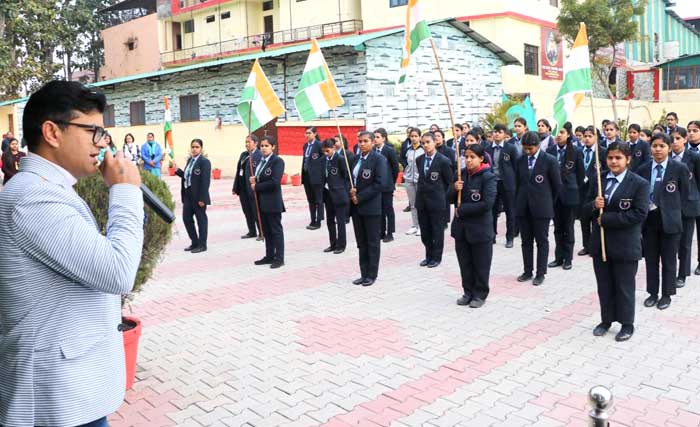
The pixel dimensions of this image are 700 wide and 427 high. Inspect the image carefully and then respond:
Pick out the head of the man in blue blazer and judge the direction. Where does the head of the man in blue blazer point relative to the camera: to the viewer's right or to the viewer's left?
to the viewer's right

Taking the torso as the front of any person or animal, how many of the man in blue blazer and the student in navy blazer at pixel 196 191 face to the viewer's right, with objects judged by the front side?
1

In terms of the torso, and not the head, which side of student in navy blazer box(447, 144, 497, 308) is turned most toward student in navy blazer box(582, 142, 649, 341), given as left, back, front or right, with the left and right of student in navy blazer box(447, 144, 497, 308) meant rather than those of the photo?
left

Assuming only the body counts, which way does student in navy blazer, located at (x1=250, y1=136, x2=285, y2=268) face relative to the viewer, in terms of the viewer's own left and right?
facing the viewer and to the left of the viewer

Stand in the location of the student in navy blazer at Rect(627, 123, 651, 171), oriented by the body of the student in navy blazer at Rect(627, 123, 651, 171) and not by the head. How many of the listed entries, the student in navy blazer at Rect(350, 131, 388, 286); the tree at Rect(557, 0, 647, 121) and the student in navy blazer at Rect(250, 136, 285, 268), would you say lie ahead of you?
2

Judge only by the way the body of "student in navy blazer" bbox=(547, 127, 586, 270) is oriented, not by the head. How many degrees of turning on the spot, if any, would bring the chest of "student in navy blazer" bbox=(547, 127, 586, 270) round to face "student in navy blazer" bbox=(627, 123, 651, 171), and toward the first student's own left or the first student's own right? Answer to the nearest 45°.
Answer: approximately 180°

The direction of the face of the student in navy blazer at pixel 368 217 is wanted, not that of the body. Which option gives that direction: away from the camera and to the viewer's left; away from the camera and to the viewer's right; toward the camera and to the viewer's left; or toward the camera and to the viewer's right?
toward the camera and to the viewer's left

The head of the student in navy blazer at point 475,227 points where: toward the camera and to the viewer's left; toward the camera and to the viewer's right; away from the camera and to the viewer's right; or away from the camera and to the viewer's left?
toward the camera and to the viewer's left

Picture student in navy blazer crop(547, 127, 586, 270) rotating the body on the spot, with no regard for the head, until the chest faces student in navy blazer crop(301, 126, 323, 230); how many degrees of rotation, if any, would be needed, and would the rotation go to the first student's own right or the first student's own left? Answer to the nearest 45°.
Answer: approximately 90° to the first student's own right

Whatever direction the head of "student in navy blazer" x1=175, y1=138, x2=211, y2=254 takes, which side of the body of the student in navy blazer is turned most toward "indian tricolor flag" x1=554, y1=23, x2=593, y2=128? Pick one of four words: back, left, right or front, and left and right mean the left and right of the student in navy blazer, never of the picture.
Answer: left
